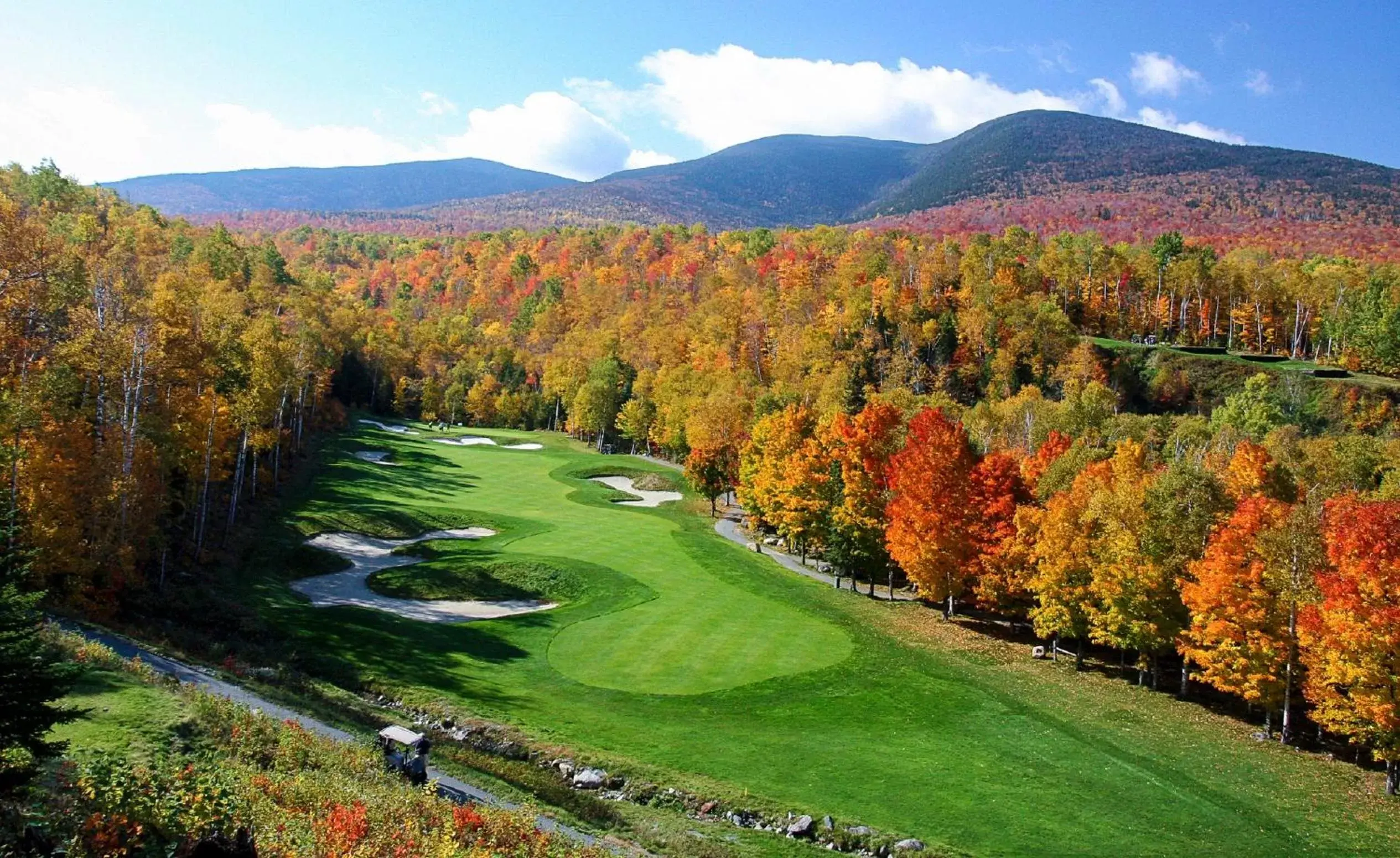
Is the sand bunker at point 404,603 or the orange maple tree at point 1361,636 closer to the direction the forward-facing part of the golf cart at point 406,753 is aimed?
the sand bunker

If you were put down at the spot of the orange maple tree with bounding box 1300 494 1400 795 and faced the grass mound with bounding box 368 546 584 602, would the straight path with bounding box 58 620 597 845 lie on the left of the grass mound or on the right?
left

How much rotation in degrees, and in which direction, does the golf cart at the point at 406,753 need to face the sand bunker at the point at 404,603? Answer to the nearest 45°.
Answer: approximately 45° to its right

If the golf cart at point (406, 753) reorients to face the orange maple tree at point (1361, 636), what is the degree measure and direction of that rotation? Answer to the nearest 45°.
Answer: approximately 135° to its right

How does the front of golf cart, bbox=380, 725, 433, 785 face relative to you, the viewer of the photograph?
facing away from the viewer and to the left of the viewer
